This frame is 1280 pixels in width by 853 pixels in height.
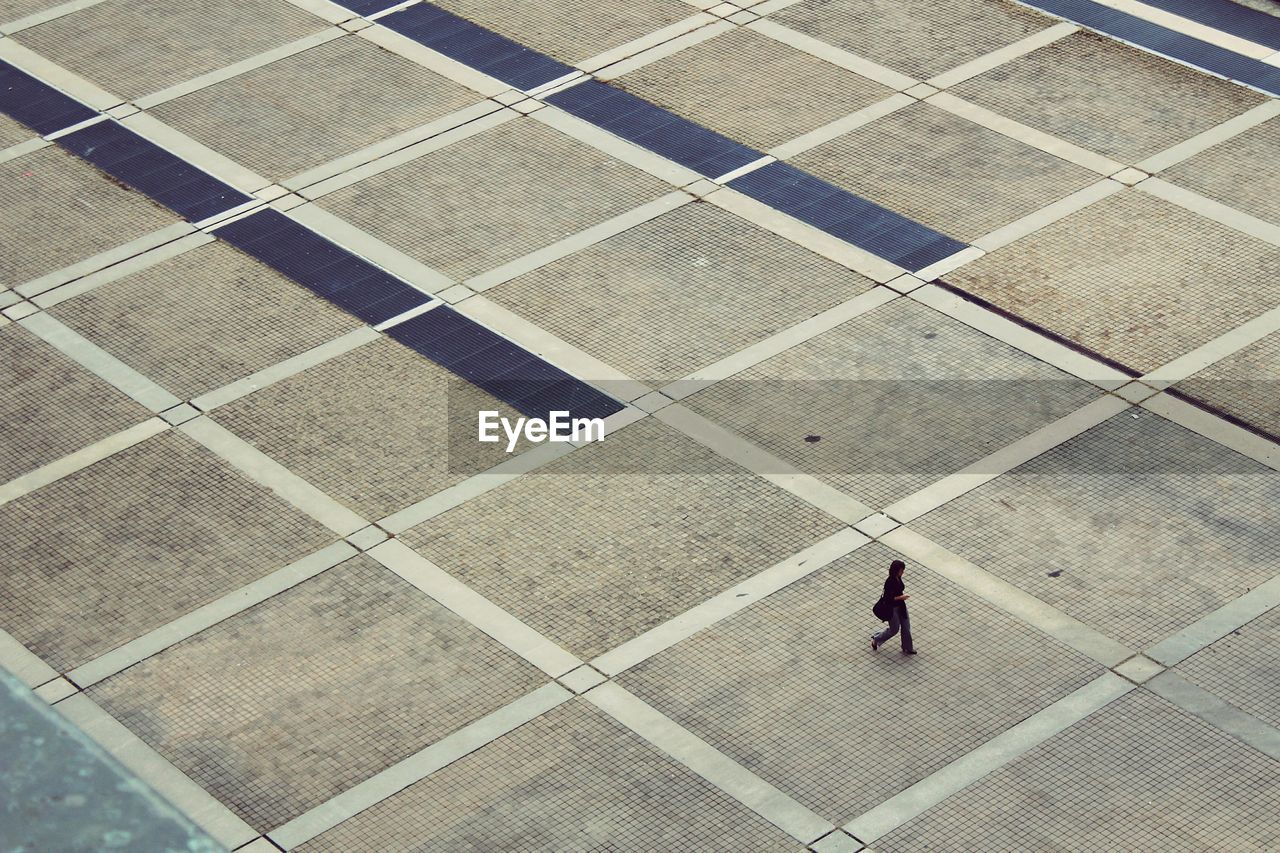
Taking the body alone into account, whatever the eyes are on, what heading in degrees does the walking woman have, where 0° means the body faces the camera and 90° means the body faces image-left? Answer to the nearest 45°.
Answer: approximately 270°

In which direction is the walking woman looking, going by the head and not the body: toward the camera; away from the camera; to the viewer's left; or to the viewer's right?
to the viewer's right
